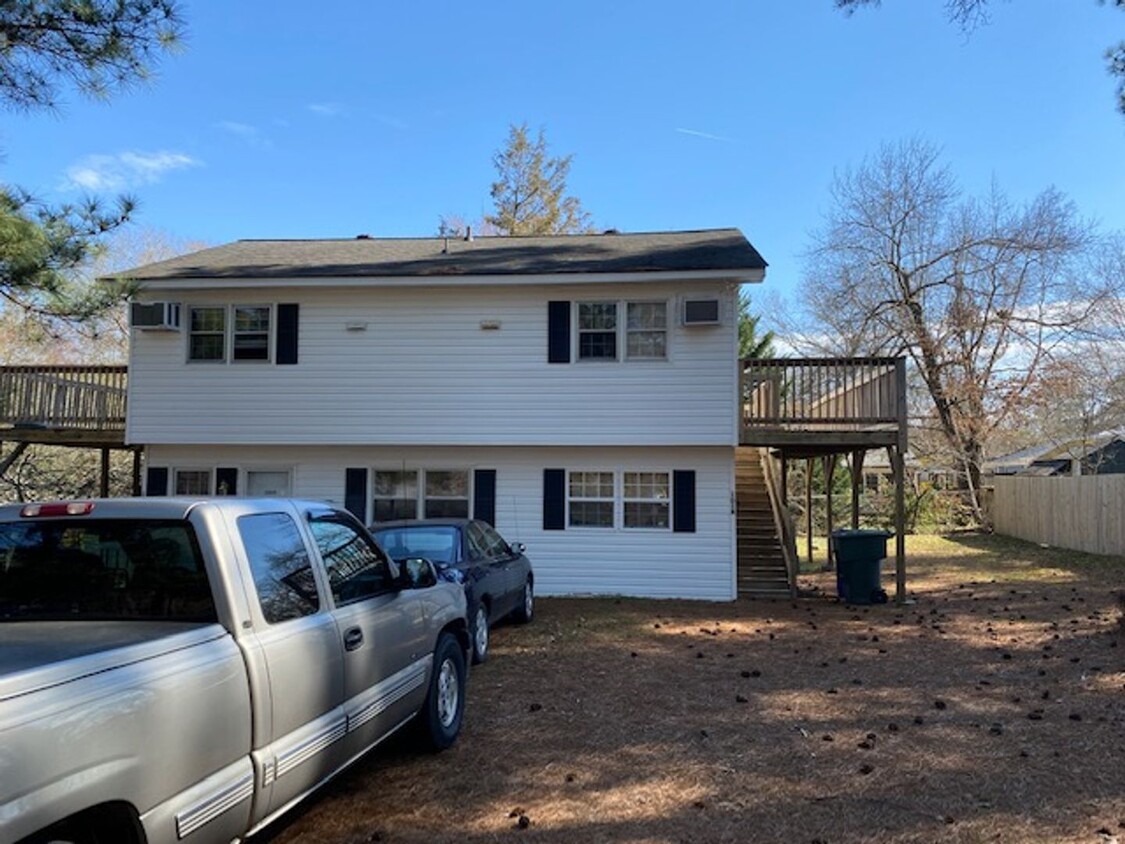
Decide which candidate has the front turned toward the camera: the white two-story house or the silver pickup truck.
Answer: the white two-story house

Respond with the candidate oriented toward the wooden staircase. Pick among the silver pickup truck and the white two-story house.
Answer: the silver pickup truck

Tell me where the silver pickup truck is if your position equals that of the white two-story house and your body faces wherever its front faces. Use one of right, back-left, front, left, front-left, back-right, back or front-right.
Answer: front

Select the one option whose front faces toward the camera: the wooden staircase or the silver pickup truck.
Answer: the wooden staircase

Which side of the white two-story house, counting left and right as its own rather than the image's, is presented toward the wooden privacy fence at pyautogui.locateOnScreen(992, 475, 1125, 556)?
left

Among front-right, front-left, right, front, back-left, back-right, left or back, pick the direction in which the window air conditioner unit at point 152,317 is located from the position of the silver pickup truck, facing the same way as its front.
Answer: front-left

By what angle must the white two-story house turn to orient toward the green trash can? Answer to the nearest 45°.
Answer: approximately 90° to its left

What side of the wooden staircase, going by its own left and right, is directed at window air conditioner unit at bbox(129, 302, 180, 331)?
right

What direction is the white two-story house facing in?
toward the camera

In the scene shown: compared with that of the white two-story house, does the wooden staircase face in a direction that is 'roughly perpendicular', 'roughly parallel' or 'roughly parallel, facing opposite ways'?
roughly parallel

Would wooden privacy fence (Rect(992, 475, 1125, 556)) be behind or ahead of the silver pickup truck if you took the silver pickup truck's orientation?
ahead

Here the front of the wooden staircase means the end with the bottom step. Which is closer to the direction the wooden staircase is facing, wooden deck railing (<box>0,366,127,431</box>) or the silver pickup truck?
the silver pickup truck

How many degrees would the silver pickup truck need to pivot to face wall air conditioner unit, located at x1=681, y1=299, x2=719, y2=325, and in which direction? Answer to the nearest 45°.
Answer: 0° — it already faces it

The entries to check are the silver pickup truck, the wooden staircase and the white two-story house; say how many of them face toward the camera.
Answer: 2

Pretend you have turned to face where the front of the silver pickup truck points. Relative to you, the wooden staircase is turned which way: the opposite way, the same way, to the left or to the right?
the opposite way

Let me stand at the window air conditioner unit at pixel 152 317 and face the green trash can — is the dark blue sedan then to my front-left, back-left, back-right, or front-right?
front-right

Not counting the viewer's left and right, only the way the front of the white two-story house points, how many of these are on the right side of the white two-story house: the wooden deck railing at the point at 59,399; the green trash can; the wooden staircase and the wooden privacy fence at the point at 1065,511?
1

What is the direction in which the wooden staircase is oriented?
toward the camera
